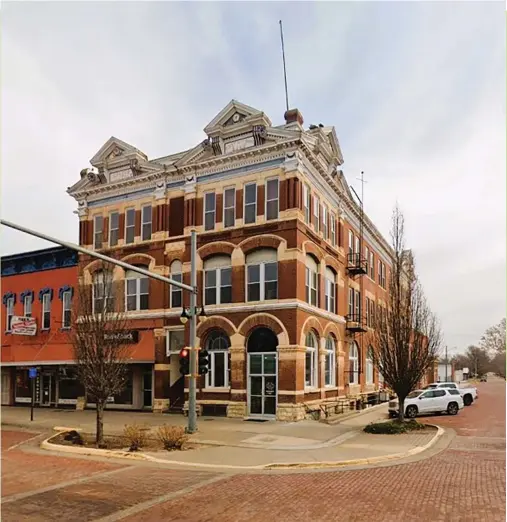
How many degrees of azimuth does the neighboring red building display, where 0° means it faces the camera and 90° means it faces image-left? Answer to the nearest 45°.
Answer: approximately 45°

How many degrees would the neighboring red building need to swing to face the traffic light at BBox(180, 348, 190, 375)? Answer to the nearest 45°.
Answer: approximately 45° to its left

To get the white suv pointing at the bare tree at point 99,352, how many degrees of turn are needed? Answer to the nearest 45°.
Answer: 0° — it already faces it

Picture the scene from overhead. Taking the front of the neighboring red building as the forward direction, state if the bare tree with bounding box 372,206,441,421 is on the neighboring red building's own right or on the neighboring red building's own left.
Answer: on the neighboring red building's own left
